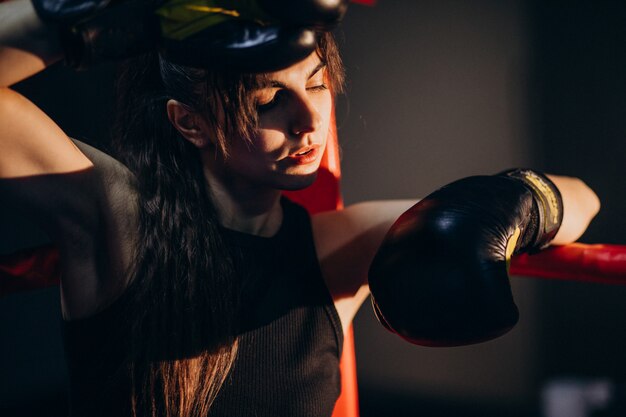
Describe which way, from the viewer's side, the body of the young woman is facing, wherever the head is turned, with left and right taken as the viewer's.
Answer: facing the viewer and to the right of the viewer

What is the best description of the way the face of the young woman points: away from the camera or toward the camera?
toward the camera
